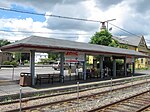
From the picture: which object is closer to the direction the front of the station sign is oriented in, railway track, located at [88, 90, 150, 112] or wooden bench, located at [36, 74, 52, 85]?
the railway track

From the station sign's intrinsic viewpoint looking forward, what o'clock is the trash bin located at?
The trash bin is roughly at 3 o'clock from the station sign.

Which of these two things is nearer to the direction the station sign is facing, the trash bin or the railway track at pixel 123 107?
the railway track

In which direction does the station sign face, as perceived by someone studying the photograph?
facing the viewer and to the right of the viewer

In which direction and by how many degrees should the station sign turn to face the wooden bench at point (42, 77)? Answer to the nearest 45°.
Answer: approximately 90° to its right

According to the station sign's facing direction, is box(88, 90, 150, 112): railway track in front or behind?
in front
